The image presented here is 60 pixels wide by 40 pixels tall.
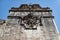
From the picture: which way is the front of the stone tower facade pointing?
toward the camera
